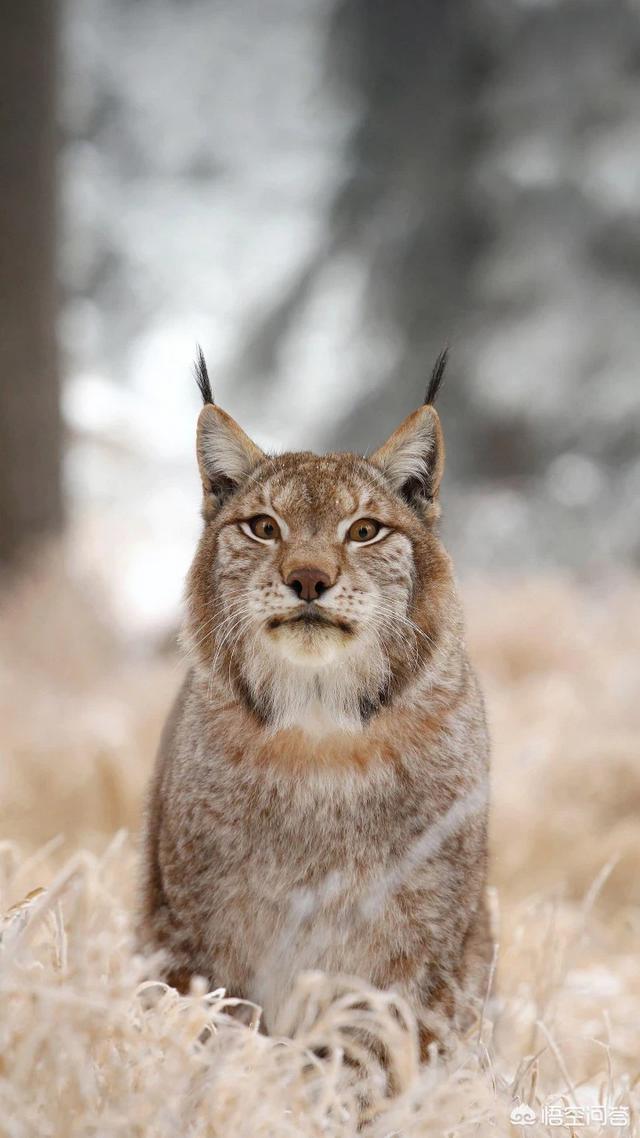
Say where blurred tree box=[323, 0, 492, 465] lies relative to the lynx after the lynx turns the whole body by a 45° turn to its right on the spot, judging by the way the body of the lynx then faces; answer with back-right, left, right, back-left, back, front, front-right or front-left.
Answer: back-right

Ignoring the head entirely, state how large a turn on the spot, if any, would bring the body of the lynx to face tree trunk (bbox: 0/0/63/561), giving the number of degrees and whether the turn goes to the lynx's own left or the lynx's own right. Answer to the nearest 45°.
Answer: approximately 135° to the lynx's own right

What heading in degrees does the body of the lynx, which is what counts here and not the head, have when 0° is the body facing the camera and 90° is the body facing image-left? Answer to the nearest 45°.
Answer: approximately 0°
